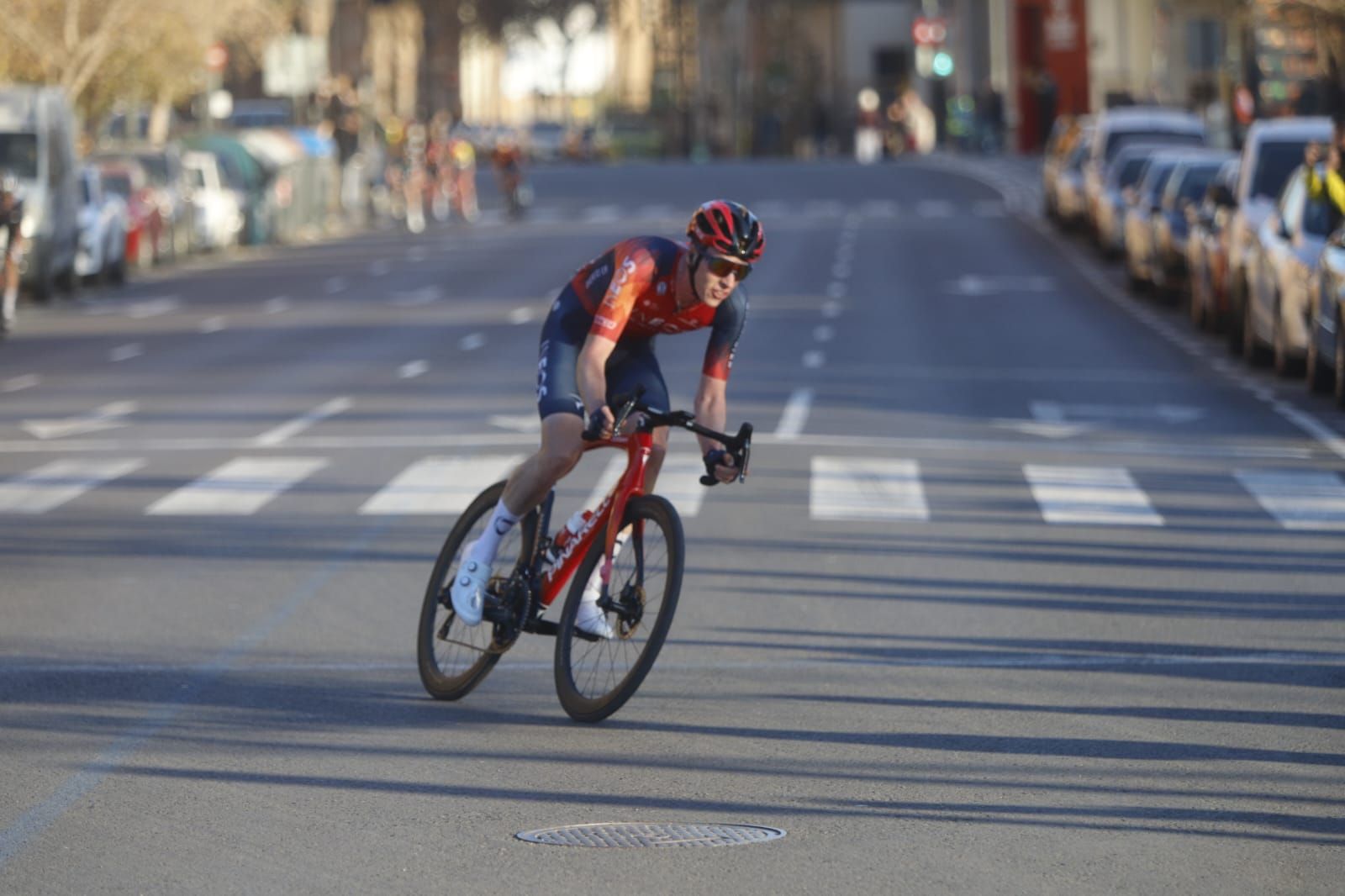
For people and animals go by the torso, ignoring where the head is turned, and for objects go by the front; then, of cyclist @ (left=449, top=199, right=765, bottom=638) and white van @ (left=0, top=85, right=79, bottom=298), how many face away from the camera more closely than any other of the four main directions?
0

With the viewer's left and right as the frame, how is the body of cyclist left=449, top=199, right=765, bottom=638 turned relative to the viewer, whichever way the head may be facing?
facing the viewer and to the right of the viewer

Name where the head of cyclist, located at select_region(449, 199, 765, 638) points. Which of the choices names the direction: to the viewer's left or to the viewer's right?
to the viewer's right

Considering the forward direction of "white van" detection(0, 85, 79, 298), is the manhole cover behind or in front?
in front

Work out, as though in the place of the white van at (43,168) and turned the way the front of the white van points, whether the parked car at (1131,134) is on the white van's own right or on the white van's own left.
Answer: on the white van's own left

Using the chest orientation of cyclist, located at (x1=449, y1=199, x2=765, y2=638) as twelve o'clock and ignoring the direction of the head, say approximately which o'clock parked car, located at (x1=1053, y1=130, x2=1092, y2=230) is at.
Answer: The parked car is roughly at 8 o'clock from the cyclist.

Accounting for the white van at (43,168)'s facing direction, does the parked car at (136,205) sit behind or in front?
behind

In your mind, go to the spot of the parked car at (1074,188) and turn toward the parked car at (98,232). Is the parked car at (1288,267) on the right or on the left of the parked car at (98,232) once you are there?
left

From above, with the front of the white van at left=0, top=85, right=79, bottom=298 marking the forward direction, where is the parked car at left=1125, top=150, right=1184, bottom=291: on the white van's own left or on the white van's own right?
on the white van's own left

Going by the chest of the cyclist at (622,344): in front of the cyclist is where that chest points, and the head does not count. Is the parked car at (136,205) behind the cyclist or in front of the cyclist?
behind

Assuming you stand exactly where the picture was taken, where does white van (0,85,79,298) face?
facing the viewer

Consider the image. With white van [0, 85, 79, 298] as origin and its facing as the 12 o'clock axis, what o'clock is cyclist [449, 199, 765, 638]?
The cyclist is roughly at 12 o'clock from the white van.
